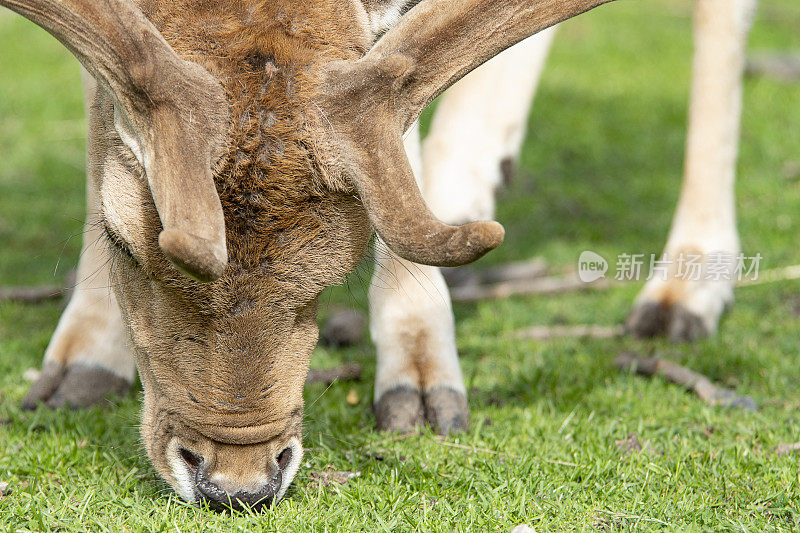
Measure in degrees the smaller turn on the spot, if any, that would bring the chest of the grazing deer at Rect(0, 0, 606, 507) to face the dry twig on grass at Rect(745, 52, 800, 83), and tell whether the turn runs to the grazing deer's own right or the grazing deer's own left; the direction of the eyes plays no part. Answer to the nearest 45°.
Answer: approximately 135° to the grazing deer's own left

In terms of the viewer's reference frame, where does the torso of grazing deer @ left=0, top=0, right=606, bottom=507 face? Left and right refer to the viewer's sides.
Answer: facing the viewer

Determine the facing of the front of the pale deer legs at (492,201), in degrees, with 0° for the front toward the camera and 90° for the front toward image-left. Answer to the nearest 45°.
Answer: approximately 45°

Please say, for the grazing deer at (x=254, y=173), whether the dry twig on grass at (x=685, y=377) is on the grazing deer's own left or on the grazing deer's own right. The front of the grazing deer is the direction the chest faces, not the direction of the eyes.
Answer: on the grazing deer's own left
